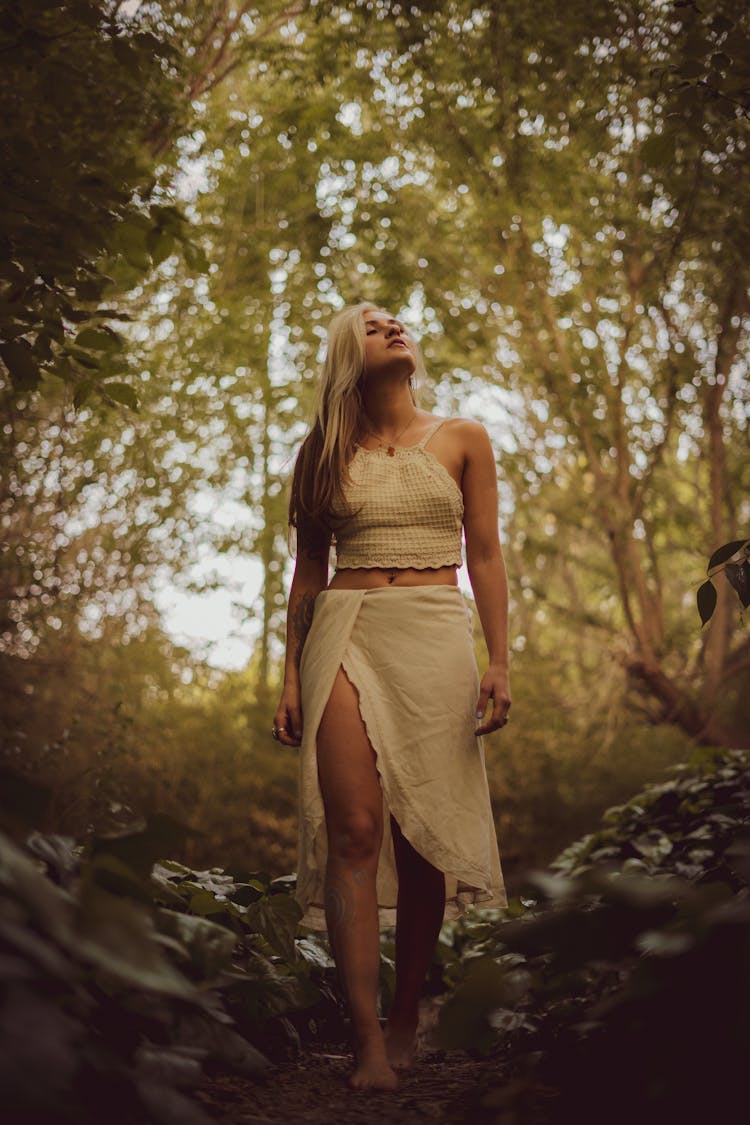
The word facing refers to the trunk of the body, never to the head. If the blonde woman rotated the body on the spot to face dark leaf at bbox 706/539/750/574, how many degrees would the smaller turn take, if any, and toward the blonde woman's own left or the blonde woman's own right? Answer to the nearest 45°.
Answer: approximately 45° to the blonde woman's own left

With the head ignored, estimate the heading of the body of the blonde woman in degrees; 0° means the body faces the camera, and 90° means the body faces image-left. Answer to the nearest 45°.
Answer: approximately 0°
